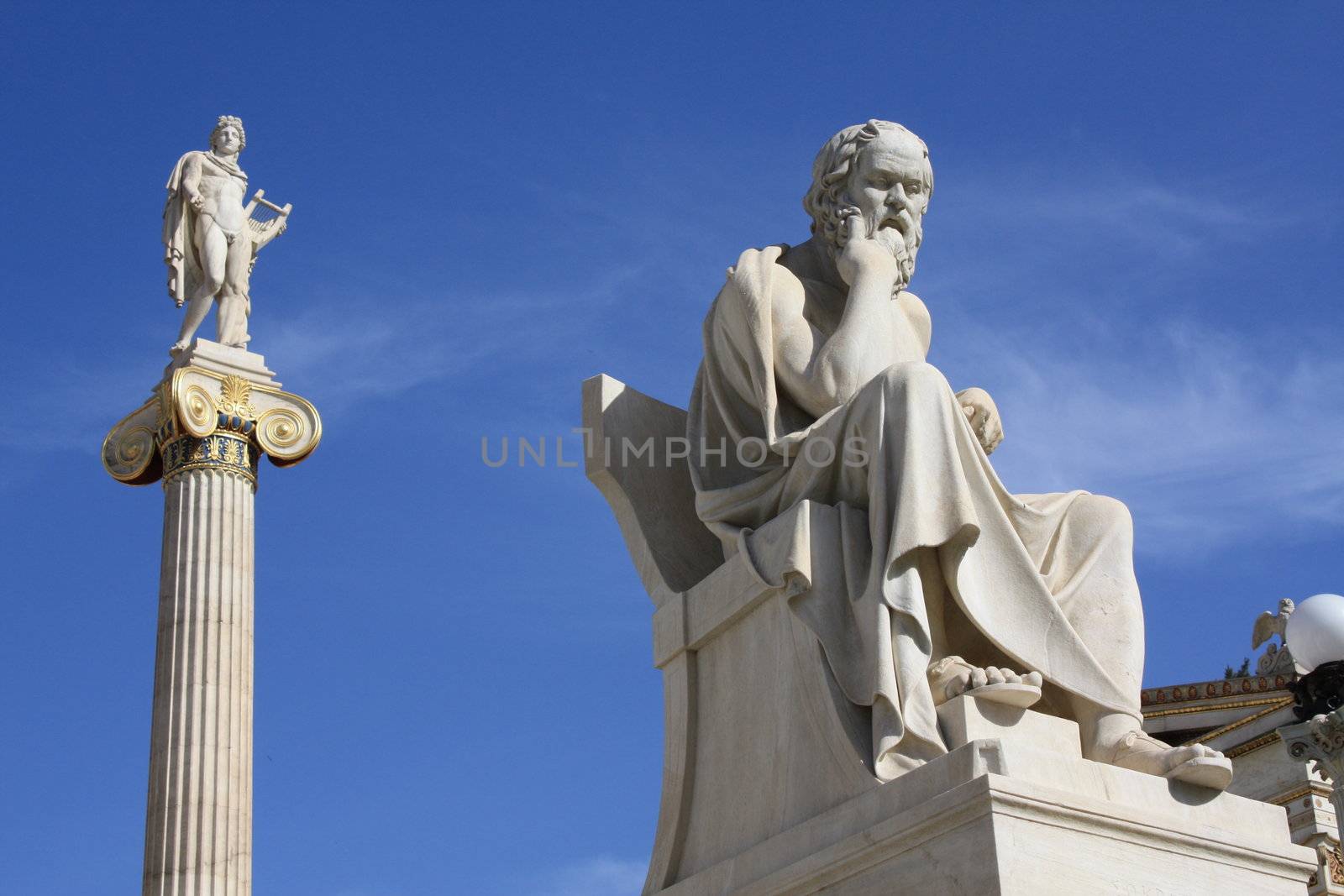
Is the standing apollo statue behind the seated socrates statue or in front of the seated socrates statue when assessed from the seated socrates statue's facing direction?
behind

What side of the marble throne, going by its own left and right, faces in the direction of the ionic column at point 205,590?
back

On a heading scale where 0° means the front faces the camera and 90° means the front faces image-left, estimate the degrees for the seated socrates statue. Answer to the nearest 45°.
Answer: approximately 315°

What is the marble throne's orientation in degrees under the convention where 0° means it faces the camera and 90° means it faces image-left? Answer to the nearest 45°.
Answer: approximately 315°

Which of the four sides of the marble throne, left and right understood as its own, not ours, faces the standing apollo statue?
back

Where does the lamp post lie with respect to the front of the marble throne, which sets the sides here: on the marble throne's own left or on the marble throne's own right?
on the marble throne's own left
